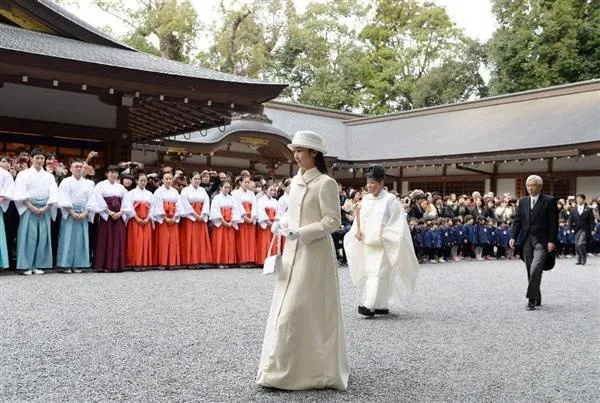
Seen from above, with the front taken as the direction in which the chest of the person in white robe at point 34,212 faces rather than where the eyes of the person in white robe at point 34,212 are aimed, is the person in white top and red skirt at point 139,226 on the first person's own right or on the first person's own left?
on the first person's own left

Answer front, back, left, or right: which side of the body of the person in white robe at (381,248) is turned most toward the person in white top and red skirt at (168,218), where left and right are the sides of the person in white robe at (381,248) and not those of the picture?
right

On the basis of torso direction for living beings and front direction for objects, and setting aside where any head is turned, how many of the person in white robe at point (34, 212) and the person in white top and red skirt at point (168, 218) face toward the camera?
2

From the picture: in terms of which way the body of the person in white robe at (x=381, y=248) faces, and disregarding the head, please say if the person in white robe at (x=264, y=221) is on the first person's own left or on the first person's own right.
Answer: on the first person's own right

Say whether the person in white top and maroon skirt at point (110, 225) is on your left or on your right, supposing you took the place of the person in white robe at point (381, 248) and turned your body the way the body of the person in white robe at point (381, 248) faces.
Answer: on your right

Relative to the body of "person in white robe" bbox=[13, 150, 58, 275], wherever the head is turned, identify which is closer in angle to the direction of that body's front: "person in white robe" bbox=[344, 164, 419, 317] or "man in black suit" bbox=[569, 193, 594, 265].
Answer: the person in white robe

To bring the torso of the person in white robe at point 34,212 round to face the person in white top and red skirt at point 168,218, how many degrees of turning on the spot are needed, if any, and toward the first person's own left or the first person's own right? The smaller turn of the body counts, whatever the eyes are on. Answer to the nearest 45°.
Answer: approximately 90° to the first person's own left

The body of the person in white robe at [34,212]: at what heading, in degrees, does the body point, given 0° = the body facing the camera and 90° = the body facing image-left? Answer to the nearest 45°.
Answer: approximately 0°

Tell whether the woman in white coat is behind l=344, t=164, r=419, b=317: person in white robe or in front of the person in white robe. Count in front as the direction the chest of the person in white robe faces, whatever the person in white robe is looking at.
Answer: in front

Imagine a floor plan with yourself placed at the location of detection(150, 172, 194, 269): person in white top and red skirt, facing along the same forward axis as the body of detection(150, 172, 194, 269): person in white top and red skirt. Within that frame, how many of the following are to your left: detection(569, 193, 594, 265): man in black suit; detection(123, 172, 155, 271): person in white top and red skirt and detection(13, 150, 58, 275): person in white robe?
1

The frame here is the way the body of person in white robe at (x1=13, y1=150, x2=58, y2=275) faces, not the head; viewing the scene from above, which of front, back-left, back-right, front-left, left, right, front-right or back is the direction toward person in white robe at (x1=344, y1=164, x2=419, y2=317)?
front-left
